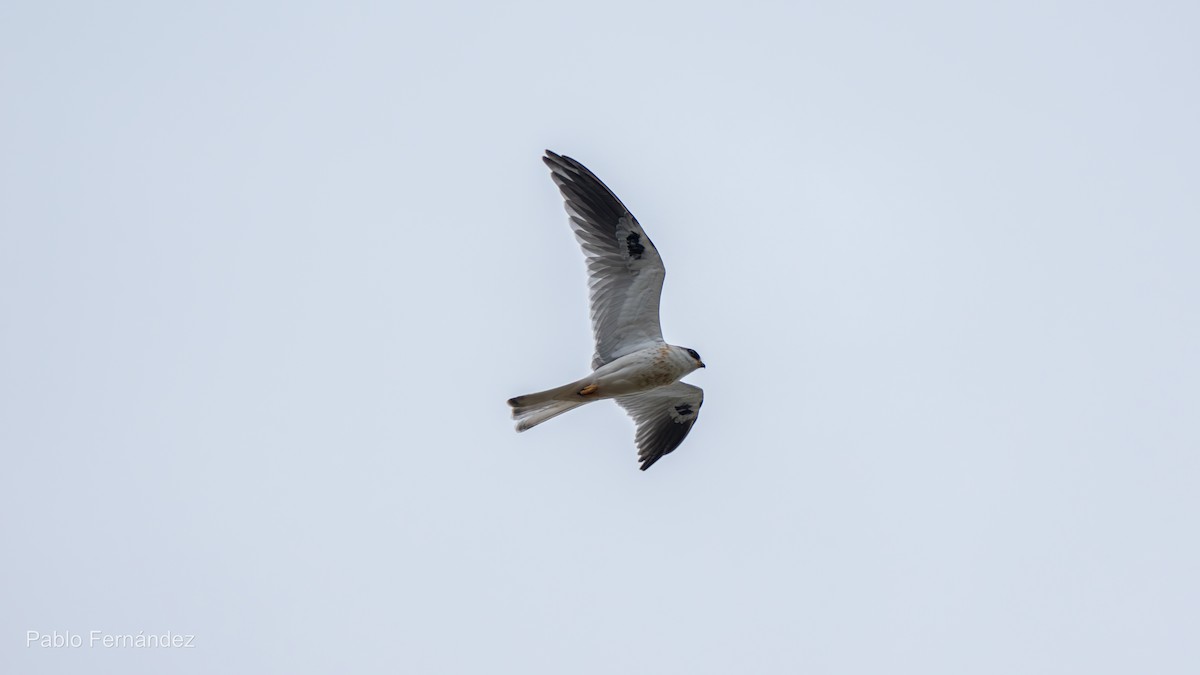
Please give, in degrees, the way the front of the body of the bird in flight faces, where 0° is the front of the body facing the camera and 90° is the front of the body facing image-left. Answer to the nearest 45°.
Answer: approximately 270°
